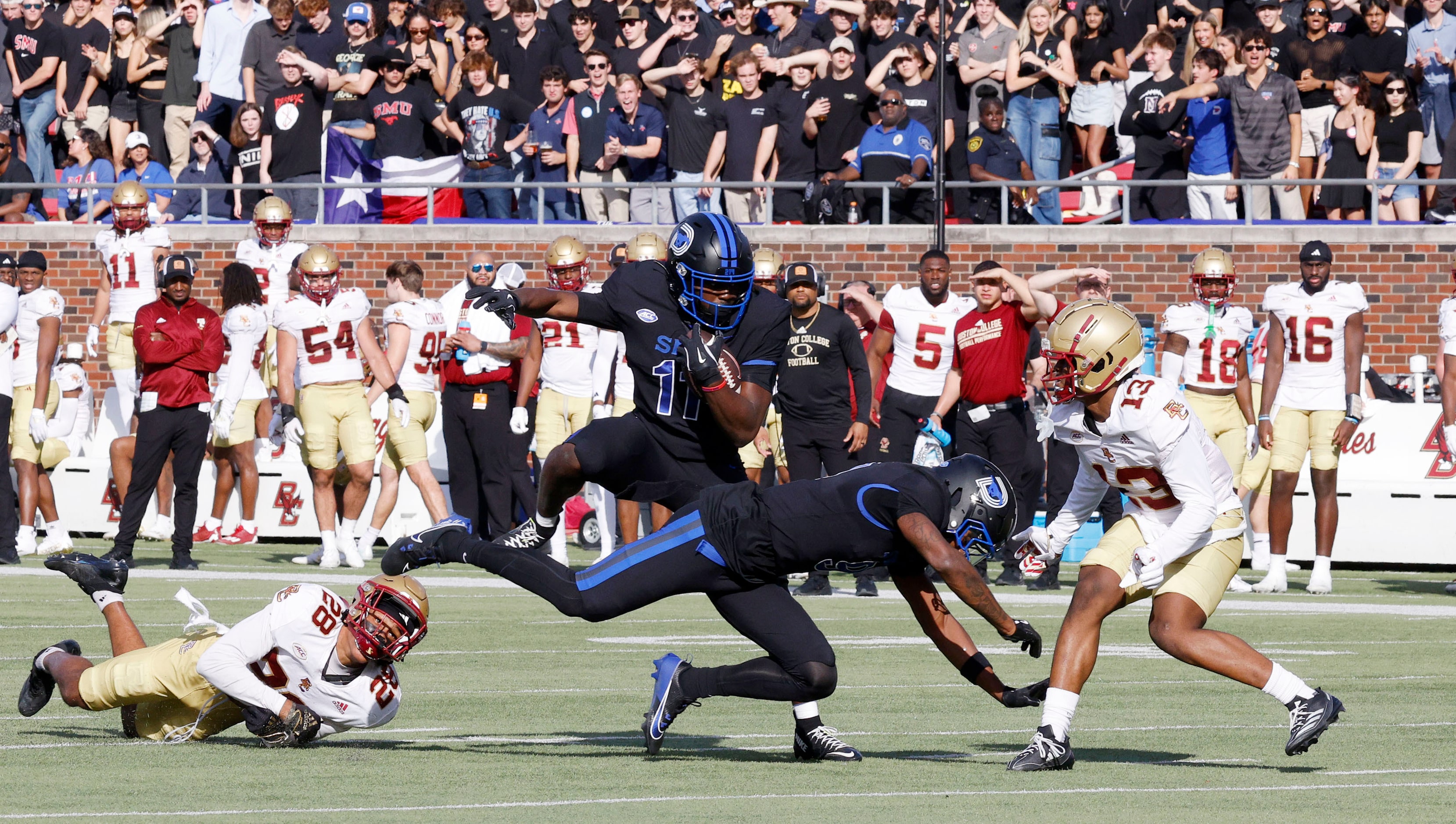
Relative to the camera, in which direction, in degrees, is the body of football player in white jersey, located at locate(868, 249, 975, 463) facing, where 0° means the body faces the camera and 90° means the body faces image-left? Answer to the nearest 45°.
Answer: approximately 0°

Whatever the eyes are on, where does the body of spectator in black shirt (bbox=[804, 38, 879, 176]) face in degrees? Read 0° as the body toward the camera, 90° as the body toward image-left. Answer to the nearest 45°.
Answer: approximately 0°

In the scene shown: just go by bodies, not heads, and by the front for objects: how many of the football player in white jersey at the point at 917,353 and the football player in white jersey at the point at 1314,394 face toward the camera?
2

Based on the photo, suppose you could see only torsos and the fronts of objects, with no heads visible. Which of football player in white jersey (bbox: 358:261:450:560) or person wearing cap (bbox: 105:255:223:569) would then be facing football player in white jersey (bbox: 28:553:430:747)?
the person wearing cap

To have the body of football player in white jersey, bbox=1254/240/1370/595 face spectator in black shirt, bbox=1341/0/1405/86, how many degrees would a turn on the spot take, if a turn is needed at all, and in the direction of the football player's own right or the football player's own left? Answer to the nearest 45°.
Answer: approximately 180°

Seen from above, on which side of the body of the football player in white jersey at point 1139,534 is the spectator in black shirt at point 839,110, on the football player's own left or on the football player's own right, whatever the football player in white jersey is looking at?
on the football player's own right

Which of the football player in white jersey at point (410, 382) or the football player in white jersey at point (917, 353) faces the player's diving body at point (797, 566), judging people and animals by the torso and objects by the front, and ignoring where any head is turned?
the football player in white jersey at point (917, 353)

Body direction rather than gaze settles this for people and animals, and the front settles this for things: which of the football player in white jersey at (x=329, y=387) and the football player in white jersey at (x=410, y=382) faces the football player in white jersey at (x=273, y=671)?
the football player in white jersey at (x=329, y=387)

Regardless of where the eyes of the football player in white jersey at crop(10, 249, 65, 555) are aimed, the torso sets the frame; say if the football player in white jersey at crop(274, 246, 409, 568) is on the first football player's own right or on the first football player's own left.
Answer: on the first football player's own left
